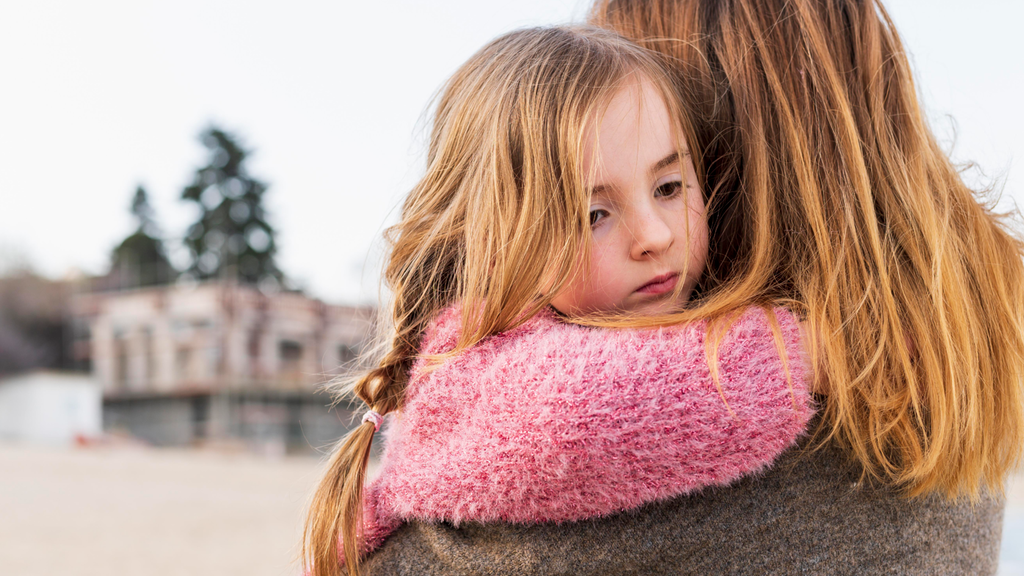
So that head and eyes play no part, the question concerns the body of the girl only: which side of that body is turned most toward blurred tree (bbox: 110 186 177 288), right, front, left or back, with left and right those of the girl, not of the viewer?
back

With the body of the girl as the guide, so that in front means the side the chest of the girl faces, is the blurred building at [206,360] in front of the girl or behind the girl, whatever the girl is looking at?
behind

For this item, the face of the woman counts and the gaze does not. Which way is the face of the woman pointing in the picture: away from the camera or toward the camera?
away from the camera

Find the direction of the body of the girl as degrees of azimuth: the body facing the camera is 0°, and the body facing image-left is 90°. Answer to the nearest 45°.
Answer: approximately 315°

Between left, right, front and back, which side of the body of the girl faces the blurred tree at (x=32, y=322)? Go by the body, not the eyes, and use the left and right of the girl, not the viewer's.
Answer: back

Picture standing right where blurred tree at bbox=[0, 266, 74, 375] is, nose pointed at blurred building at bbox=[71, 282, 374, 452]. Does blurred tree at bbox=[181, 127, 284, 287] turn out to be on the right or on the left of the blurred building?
left

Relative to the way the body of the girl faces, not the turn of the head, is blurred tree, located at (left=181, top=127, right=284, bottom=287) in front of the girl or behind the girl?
behind
